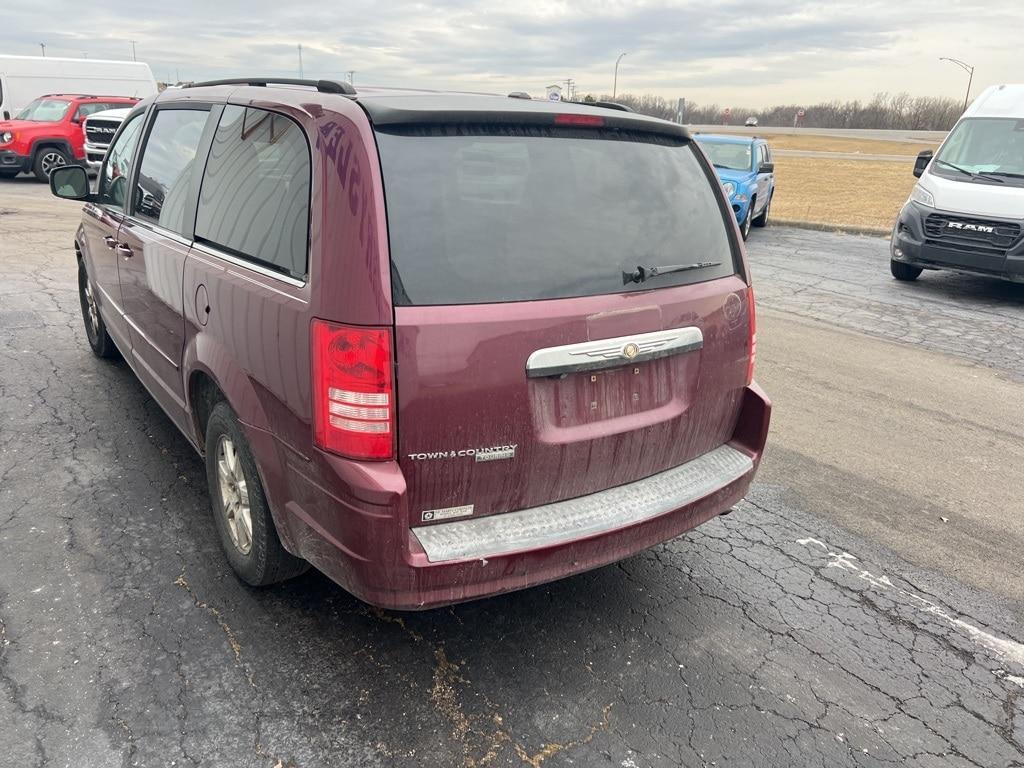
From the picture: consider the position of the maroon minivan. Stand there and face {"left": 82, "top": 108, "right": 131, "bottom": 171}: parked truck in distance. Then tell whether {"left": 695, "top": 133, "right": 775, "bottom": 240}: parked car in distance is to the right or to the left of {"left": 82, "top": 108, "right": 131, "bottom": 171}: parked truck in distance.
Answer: right

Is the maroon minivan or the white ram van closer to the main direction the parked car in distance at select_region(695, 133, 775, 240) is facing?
the maroon minivan

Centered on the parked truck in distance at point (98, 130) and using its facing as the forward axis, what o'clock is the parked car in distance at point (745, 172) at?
the parked car in distance at point (745, 172) is roughly at 9 o'clock from the parked truck in distance at point (98, 130).

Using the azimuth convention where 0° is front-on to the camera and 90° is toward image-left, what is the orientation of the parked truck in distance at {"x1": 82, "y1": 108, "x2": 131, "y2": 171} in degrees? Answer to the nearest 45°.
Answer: approximately 45°

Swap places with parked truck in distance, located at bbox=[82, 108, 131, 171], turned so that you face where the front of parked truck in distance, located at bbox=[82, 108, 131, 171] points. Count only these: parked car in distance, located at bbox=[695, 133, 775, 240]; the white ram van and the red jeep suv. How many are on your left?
2

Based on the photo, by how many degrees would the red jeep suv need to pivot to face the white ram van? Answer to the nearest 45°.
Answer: approximately 90° to its left

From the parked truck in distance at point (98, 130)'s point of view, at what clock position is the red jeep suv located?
The red jeep suv is roughly at 3 o'clock from the parked truck in distance.

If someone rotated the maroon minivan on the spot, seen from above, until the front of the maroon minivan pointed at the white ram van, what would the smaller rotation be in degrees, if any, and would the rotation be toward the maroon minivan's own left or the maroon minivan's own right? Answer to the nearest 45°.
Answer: approximately 90° to the maroon minivan's own right

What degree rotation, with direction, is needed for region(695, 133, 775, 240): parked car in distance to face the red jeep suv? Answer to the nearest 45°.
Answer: approximately 45° to its right

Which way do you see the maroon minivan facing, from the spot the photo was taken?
facing away from the viewer and to the left of the viewer

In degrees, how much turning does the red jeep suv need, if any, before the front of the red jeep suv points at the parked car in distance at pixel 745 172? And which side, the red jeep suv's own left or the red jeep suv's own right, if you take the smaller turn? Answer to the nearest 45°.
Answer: approximately 90° to the red jeep suv's own left

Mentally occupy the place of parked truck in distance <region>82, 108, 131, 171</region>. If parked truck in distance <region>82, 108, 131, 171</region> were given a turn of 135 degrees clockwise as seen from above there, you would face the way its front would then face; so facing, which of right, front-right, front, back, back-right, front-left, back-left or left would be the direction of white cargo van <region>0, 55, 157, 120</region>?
front

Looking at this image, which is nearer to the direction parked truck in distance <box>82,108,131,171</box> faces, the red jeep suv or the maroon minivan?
the maroon minivan

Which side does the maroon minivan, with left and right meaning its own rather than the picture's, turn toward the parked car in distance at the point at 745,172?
right
